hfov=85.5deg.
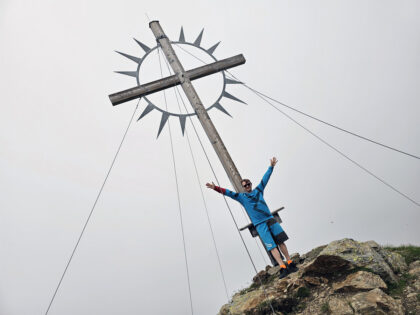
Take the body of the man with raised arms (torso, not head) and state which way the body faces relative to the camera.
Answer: toward the camera
